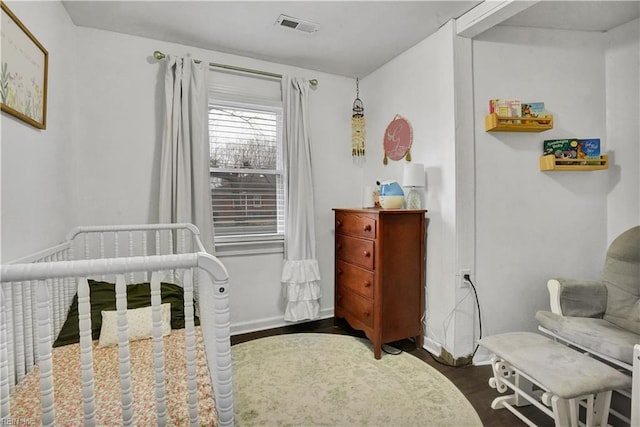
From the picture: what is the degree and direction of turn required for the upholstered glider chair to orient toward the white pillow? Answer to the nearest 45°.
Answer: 0° — it already faces it

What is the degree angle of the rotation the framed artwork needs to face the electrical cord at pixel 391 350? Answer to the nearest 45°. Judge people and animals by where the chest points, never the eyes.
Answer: approximately 45° to its left

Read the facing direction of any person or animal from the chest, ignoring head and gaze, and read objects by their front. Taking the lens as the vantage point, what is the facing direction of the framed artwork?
facing the viewer and to the right of the viewer

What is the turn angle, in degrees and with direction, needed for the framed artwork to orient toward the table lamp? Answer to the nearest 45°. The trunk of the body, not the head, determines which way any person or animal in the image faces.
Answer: approximately 45° to its left

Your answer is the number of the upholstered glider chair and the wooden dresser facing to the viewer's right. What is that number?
0

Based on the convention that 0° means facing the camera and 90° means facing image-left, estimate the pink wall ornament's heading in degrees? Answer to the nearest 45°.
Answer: approximately 45°

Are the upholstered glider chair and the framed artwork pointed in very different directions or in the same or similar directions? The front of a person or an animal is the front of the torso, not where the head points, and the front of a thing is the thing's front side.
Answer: very different directions

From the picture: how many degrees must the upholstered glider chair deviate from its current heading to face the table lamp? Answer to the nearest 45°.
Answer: approximately 45° to its right

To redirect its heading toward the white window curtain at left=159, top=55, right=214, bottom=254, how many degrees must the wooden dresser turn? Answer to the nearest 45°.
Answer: approximately 45° to its right

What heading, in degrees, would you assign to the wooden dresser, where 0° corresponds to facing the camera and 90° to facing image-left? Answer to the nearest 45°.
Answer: approximately 45°

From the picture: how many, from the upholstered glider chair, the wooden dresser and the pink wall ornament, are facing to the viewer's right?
0

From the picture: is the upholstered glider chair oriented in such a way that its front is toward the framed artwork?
yes

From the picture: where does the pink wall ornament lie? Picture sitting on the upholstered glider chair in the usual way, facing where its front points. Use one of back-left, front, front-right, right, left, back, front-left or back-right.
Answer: front-right

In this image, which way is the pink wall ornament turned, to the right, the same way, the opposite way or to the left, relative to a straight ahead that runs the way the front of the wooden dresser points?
the same way

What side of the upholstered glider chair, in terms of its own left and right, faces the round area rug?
front

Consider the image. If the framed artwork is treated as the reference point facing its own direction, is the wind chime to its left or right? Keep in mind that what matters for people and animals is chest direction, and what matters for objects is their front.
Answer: on its left

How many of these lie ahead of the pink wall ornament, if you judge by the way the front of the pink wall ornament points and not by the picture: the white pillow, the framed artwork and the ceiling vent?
3

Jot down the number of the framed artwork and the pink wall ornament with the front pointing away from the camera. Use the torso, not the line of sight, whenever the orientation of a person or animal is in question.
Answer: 0
